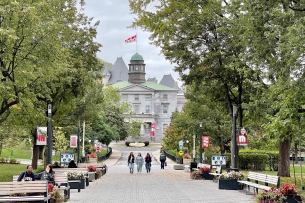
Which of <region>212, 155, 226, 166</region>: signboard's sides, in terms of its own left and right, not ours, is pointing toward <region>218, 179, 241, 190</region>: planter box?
front

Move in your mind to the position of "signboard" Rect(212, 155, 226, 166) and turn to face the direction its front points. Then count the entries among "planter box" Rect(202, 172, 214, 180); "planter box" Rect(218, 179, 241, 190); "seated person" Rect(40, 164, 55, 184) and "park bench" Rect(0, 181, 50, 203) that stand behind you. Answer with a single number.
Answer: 0

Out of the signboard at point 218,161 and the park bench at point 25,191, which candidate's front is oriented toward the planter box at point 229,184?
the signboard

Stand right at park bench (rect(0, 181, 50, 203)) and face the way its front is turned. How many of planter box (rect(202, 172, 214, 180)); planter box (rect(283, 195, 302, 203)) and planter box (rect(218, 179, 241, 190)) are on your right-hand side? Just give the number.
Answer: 0

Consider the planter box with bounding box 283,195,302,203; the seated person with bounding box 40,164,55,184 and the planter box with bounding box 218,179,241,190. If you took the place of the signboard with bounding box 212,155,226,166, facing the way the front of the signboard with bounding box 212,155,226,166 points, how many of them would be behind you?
0

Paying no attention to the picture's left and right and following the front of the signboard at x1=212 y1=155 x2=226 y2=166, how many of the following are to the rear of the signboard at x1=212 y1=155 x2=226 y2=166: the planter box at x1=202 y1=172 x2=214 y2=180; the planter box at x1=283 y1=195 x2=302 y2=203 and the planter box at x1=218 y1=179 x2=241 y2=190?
0

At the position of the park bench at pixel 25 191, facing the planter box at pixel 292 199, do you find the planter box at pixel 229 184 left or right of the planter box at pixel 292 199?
left

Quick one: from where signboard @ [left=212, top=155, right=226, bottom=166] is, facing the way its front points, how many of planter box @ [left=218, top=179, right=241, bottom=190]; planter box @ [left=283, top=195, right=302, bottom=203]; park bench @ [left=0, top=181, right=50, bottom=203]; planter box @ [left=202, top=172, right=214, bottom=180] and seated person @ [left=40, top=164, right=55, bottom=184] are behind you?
0

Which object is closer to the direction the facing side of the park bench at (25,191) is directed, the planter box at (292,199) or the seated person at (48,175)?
the planter box

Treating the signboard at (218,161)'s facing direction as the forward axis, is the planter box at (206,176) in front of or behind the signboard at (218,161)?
in front

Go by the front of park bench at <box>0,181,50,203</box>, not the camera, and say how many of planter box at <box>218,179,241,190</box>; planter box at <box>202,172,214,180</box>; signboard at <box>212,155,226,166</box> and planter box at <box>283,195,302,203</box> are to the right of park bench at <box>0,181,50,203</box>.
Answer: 0

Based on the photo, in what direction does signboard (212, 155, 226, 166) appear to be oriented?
toward the camera

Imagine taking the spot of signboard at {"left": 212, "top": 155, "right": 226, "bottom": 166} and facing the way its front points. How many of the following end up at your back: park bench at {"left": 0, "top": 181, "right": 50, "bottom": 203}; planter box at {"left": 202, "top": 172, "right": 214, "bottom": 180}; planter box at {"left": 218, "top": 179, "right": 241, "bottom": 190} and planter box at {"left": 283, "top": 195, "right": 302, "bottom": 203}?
0
